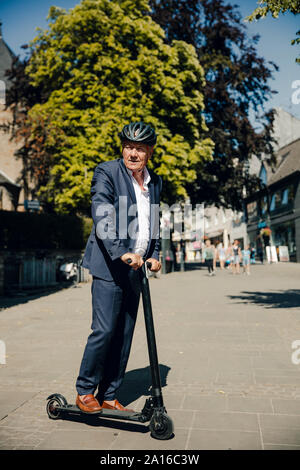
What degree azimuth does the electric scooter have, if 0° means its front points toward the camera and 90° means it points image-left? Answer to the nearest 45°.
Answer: approximately 315°

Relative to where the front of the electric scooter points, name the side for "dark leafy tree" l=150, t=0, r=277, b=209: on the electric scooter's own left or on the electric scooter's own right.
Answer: on the electric scooter's own left

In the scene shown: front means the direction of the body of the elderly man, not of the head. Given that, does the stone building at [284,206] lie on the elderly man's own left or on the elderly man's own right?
on the elderly man's own left

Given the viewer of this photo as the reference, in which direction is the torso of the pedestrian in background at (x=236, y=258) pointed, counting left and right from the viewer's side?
facing the viewer

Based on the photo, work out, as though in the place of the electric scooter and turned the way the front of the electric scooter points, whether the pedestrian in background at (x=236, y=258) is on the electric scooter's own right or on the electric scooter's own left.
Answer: on the electric scooter's own left

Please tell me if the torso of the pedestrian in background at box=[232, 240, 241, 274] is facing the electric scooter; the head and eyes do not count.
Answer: yes

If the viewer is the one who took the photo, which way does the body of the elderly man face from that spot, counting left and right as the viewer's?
facing the viewer and to the right of the viewer

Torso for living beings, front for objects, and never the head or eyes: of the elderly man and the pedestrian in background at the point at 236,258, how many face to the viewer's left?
0
